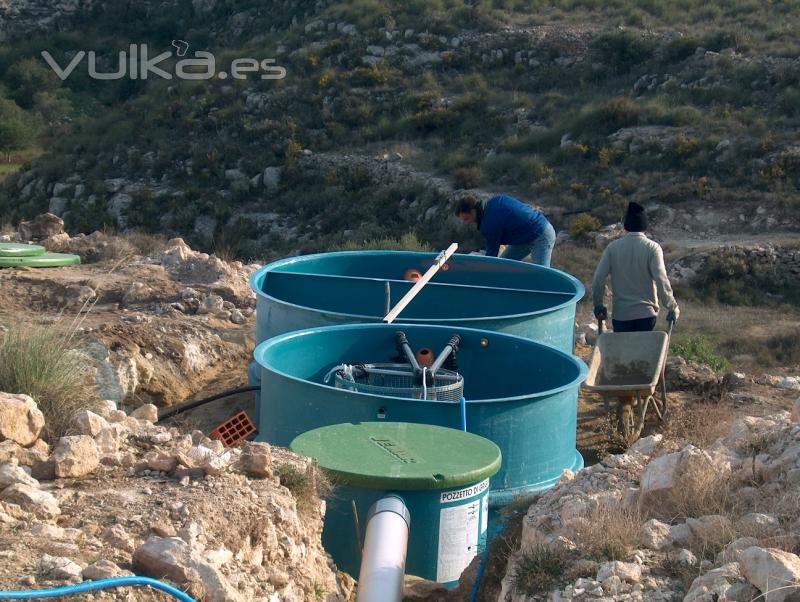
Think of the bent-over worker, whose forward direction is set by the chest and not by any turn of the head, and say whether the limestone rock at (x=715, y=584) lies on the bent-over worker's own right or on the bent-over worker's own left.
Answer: on the bent-over worker's own left

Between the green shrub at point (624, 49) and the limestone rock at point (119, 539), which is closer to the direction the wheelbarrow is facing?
the limestone rock

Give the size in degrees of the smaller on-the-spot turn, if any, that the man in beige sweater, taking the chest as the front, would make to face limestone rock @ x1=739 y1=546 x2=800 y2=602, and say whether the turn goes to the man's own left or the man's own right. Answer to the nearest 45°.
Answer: approximately 180°

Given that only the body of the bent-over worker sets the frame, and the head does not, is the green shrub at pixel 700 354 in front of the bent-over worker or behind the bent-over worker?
behind

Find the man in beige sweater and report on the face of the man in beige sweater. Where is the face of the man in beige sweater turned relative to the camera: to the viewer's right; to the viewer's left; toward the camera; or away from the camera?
away from the camera

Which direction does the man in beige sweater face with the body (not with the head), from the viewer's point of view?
away from the camera

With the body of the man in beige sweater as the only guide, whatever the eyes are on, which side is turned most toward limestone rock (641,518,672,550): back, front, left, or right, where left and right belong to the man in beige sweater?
back

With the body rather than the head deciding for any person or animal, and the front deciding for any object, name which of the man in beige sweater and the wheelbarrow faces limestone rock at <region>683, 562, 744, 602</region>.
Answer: the wheelbarrow

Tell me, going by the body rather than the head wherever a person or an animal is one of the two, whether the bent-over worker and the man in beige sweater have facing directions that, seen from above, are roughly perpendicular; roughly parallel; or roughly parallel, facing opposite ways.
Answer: roughly perpendicular

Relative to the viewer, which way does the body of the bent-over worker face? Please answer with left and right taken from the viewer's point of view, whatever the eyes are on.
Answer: facing to the left of the viewer

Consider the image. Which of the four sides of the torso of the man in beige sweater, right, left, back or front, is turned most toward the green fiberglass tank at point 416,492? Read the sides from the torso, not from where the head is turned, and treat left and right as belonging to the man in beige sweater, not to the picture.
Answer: back

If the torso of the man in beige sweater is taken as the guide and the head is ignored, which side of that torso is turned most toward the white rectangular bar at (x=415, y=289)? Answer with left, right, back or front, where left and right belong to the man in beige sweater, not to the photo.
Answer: left

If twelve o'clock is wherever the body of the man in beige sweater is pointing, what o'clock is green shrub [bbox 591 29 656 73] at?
The green shrub is roughly at 12 o'clock from the man in beige sweater.

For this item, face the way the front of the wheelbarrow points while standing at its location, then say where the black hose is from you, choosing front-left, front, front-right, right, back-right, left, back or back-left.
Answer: right

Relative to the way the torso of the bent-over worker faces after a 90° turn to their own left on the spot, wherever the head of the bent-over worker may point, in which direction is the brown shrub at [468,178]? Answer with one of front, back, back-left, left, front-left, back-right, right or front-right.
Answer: back
